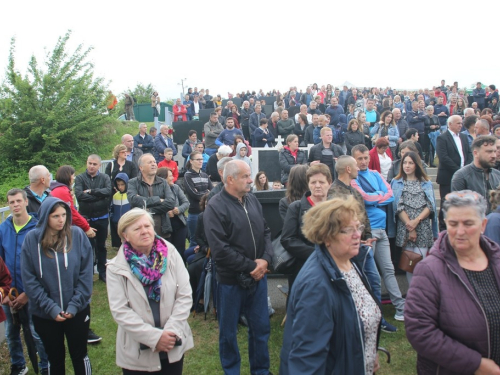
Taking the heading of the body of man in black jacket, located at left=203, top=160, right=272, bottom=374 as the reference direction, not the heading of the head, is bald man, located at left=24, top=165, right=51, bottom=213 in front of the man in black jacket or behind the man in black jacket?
behind

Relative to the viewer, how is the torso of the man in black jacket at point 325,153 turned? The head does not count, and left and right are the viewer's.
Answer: facing the viewer

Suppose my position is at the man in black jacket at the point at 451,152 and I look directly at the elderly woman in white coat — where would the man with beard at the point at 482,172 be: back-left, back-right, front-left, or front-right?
front-left

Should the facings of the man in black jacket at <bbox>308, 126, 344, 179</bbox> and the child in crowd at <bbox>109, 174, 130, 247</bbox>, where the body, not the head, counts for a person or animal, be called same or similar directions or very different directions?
same or similar directions

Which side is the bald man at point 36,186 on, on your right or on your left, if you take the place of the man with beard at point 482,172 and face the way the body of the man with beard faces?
on your right

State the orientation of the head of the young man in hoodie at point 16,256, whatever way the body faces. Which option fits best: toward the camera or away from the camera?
toward the camera

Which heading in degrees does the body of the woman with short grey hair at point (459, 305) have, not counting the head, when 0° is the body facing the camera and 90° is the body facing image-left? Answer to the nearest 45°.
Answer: approximately 315°

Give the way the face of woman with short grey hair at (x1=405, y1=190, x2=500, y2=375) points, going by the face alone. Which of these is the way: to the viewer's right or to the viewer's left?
to the viewer's left

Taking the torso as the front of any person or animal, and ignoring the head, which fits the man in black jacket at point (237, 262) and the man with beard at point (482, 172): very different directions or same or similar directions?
same or similar directions

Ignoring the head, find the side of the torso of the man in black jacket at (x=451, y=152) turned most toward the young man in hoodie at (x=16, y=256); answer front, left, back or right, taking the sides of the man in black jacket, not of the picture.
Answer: right

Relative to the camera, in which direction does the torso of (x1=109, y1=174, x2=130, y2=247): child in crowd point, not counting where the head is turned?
toward the camera

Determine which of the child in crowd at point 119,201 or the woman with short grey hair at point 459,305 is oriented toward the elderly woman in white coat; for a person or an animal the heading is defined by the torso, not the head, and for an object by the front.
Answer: the child in crowd

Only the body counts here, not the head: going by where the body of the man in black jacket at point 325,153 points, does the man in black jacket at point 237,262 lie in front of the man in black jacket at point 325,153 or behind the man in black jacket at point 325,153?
in front

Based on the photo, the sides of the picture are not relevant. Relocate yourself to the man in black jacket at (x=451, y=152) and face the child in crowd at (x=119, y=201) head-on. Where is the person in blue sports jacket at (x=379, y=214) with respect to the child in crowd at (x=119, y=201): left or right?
left
